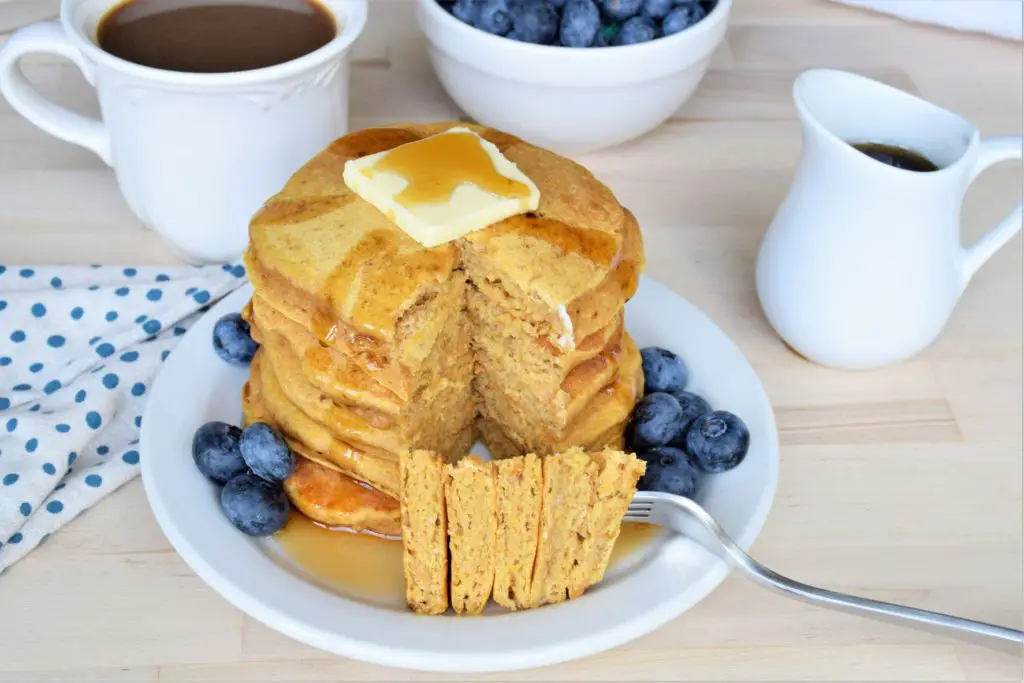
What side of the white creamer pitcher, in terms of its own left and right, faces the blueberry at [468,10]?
front

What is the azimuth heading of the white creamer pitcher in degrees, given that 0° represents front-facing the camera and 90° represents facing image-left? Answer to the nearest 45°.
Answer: approximately 90°

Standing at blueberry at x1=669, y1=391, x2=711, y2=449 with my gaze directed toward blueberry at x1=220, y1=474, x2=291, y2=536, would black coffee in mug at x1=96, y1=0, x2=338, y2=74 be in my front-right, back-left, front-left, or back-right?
front-right

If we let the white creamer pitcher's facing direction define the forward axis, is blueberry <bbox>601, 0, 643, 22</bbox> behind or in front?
in front

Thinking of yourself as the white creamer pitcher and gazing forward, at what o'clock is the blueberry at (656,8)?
The blueberry is roughly at 1 o'clock from the white creamer pitcher.

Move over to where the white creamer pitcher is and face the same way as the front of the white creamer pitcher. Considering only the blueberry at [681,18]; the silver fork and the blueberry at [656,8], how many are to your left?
1

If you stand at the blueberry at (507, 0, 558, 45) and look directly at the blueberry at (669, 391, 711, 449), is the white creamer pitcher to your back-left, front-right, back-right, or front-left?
front-left

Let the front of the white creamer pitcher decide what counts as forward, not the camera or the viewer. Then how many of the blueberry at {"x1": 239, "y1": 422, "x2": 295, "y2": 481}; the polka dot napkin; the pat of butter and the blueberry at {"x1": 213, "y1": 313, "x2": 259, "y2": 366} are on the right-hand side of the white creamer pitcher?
0

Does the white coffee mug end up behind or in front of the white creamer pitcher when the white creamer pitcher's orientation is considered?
in front

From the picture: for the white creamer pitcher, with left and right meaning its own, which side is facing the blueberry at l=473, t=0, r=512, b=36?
front

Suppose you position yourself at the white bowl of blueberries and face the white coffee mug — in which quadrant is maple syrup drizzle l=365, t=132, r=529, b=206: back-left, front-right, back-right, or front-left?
front-left

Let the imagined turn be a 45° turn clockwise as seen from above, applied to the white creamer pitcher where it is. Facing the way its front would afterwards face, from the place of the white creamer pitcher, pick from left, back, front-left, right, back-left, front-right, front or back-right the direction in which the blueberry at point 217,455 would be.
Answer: left

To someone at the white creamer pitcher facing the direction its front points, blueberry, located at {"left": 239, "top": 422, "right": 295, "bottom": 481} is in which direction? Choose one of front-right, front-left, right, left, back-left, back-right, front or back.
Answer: front-left

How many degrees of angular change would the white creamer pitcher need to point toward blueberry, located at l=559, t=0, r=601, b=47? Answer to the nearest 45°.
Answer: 0° — it already faces it

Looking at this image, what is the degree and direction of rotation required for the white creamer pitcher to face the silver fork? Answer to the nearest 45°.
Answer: approximately 90° to its left

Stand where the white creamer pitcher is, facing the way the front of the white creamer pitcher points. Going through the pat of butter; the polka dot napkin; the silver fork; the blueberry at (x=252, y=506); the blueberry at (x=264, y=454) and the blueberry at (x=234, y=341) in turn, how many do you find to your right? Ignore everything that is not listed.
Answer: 0

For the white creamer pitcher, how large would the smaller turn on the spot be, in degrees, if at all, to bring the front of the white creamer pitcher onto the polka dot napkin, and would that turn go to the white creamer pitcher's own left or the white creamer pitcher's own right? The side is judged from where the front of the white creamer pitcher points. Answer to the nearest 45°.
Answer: approximately 45° to the white creamer pitcher's own left

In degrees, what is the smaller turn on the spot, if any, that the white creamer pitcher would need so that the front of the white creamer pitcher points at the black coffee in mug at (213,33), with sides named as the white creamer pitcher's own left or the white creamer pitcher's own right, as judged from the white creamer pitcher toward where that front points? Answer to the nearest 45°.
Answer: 0° — it already faces it

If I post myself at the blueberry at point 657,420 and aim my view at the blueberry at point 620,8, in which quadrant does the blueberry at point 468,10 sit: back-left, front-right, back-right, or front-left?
front-left
